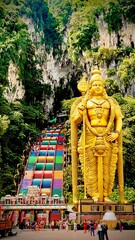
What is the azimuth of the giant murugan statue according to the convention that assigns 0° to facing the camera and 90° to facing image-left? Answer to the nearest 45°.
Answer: approximately 0°

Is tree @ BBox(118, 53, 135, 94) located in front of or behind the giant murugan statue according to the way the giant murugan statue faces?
behind

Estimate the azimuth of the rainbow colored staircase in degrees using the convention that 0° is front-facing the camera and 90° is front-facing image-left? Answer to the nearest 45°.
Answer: approximately 0°

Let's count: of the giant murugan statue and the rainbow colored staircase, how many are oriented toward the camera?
2

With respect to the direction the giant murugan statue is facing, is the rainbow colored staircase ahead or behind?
behind
